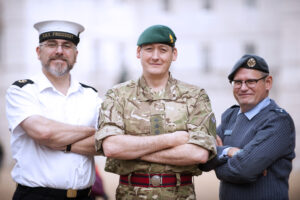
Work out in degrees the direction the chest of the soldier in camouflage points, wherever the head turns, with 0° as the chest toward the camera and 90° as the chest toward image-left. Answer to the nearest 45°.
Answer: approximately 0°
